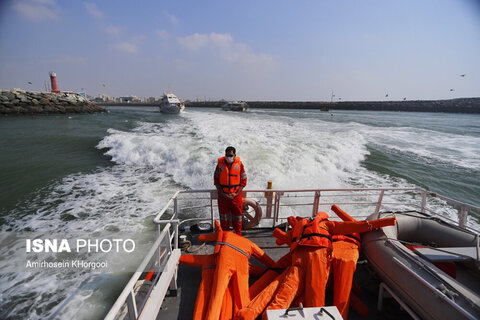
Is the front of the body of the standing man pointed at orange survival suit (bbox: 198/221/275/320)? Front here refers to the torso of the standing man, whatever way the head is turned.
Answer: yes

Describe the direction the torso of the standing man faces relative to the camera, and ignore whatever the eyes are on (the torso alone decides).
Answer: toward the camera

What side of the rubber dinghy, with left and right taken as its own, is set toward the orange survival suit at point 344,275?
left

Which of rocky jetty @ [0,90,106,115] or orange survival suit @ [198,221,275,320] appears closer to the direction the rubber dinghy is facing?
the rocky jetty

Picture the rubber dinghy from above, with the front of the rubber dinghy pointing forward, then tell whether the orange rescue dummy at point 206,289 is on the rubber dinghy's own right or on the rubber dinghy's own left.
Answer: on the rubber dinghy's own left

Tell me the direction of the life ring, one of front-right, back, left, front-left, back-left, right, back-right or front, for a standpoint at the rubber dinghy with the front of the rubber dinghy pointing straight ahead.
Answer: front-left
